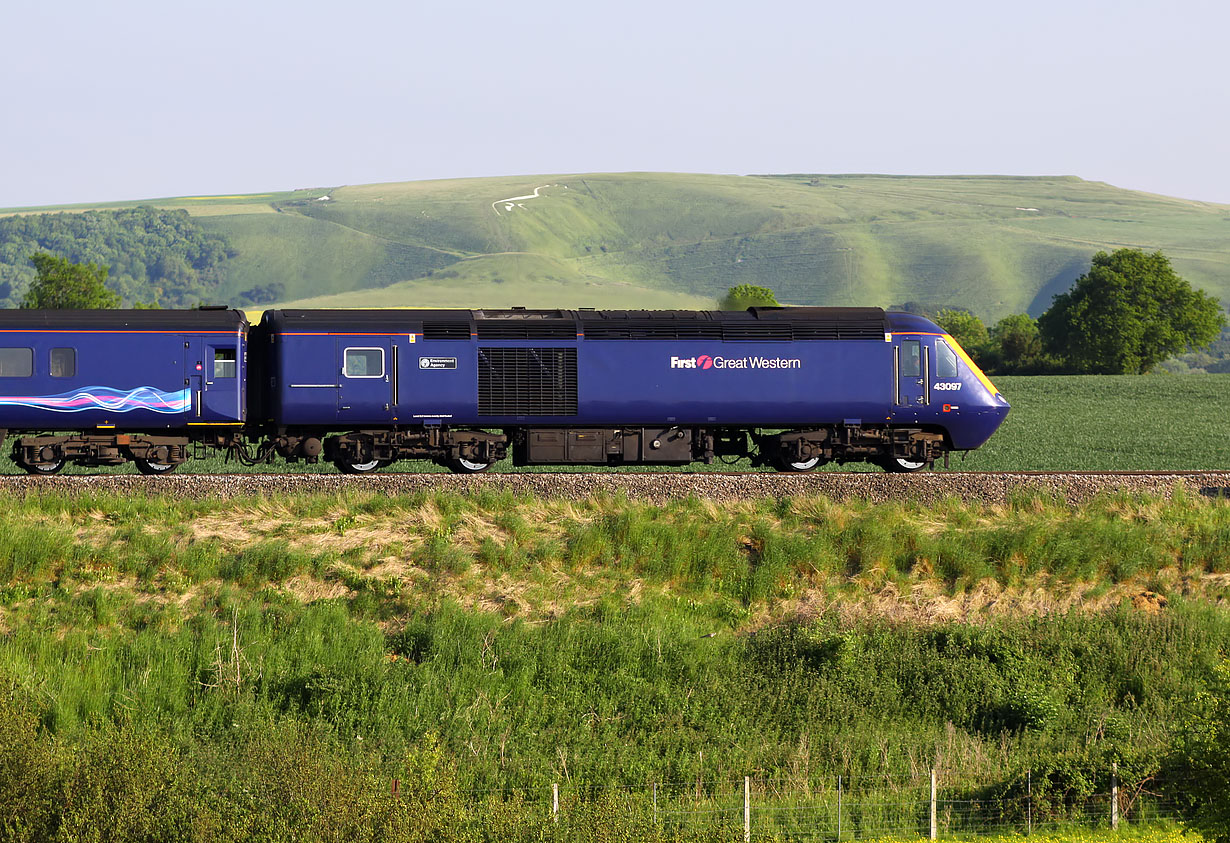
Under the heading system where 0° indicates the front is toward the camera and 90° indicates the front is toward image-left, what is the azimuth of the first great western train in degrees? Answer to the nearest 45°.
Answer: approximately 270°

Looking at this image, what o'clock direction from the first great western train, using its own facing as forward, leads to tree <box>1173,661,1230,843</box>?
The tree is roughly at 2 o'clock from the first great western train.

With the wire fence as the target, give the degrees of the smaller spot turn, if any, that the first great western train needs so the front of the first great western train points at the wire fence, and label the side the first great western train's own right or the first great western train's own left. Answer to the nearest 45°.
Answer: approximately 45° to the first great western train's own right
